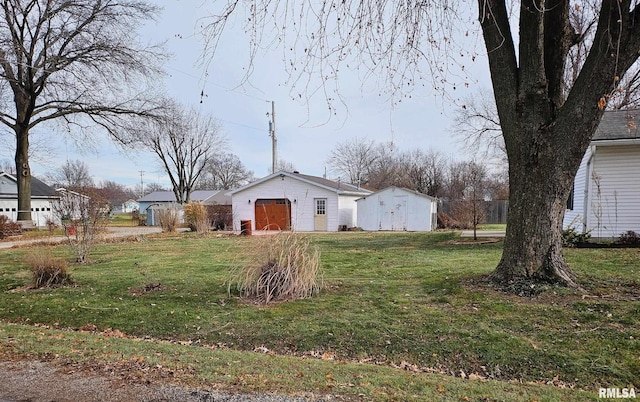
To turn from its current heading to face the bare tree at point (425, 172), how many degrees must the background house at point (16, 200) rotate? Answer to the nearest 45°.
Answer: approximately 90° to its left

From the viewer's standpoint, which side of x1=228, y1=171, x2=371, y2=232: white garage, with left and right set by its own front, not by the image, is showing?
front

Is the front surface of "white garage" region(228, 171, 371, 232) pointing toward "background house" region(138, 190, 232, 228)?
no

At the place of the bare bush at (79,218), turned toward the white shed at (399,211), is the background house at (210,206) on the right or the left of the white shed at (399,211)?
left

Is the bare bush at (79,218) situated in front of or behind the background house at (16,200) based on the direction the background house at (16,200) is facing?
in front

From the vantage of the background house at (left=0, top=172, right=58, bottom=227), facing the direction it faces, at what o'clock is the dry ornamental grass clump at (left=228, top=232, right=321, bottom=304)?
The dry ornamental grass clump is roughly at 12 o'clock from the background house.

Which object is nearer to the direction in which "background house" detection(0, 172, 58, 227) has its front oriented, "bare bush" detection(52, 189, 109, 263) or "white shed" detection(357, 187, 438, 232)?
the bare bush

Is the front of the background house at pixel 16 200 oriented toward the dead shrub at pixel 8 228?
yes

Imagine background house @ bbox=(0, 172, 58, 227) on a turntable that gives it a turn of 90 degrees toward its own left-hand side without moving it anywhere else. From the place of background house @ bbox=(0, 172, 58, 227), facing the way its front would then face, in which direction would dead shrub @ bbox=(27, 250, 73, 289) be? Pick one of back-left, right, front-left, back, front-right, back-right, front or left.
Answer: right

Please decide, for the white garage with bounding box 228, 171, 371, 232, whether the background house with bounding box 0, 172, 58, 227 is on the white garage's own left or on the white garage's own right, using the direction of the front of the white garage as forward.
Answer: on the white garage's own right

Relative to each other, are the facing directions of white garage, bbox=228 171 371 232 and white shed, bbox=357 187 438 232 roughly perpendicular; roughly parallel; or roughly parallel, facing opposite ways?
roughly parallel

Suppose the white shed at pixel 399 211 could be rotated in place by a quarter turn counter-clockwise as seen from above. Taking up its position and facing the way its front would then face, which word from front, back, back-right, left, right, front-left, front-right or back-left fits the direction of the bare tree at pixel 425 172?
left

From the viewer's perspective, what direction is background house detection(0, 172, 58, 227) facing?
toward the camera

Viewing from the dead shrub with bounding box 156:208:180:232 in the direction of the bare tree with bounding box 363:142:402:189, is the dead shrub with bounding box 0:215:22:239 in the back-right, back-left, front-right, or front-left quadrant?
back-left

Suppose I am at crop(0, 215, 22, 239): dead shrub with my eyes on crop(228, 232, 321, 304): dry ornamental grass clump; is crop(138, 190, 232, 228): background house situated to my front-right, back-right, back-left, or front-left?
back-left

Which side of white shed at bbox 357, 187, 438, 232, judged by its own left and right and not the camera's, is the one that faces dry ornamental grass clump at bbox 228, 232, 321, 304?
front
